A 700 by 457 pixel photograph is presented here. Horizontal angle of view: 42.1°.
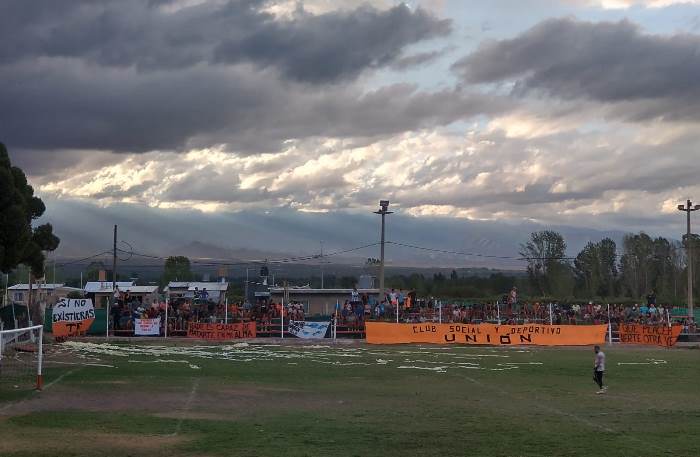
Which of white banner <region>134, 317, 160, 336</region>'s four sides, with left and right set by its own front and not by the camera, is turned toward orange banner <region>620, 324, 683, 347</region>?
left

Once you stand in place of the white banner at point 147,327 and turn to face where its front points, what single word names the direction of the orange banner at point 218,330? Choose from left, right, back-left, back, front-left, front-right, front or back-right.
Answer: left

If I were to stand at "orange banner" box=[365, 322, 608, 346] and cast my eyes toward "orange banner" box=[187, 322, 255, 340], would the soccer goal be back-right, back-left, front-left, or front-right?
front-left

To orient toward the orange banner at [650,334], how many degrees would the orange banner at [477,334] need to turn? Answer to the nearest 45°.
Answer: approximately 90° to its left

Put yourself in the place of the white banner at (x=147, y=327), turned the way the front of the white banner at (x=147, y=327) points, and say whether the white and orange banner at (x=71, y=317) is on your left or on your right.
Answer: on your right

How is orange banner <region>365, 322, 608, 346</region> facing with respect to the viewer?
toward the camera

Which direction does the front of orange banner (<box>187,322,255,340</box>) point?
toward the camera

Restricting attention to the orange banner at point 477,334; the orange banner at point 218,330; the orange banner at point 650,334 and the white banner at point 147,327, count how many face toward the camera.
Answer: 4

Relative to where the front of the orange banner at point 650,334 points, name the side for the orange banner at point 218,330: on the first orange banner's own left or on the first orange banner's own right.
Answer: on the first orange banner's own right

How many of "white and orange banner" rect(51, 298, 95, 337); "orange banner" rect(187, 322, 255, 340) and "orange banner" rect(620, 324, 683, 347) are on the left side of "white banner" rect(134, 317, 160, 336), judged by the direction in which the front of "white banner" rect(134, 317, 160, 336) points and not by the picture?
2

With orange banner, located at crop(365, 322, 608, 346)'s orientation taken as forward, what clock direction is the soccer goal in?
The soccer goal is roughly at 1 o'clock from the orange banner.

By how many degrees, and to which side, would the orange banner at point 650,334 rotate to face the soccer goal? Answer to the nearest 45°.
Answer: approximately 45° to its right

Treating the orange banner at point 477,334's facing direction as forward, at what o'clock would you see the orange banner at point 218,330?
the orange banner at point 218,330 is roughly at 3 o'clock from the orange banner at point 477,334.

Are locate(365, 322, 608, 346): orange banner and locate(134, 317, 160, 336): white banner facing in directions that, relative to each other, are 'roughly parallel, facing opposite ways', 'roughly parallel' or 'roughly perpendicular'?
roughly parallel

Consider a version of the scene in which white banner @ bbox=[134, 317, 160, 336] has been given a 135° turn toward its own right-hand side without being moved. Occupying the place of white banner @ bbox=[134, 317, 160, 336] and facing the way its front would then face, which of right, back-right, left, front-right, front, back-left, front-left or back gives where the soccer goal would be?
back-left
